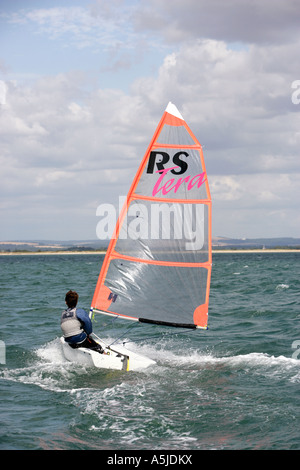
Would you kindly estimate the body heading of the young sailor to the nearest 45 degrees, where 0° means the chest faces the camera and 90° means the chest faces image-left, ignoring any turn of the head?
approximately 225°
